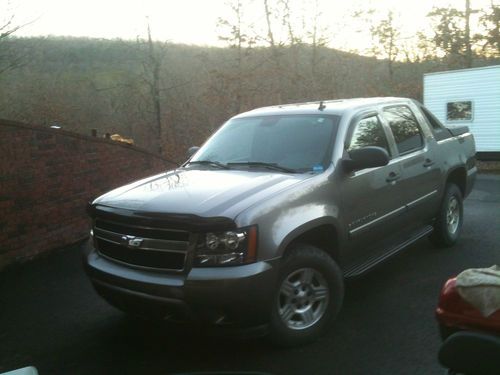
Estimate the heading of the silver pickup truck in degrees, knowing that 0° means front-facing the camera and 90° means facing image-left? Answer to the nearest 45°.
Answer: approximately 45°

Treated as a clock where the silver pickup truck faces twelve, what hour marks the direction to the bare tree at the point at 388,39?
The bare tree is roughly at 5 o'clock from the silver pickup truck.

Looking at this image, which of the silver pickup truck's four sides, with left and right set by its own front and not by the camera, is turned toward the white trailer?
back

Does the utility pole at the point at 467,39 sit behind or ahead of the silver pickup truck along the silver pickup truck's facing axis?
behind

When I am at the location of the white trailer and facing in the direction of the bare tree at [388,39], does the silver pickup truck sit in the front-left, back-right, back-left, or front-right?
back-left

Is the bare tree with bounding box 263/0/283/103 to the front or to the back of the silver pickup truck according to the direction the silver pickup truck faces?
to the back

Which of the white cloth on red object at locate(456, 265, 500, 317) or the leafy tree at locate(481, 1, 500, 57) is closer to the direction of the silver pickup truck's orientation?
the white cloth on red object

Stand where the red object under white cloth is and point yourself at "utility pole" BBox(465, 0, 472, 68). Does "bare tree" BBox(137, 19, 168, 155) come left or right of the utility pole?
left

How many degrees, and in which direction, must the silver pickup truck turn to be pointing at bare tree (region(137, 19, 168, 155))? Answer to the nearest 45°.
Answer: approximately 135° to its right

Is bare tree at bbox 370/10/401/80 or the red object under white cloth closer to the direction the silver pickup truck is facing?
the red object under white cloth

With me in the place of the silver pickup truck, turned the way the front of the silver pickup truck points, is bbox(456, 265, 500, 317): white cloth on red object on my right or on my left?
on my left

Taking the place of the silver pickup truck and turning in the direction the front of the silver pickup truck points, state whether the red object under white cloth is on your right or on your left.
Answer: on your left

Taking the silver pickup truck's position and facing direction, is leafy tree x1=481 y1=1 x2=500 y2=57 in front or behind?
behind

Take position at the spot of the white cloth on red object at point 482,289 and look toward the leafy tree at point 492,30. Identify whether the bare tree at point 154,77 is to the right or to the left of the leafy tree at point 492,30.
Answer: left
